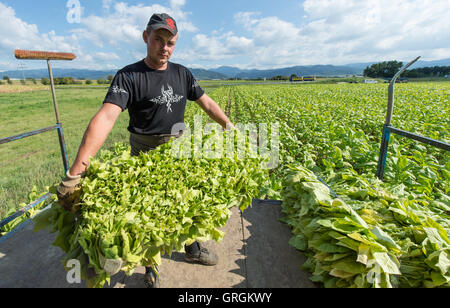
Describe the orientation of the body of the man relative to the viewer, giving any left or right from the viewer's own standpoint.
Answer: facing the viewer and to the right of the viewer
